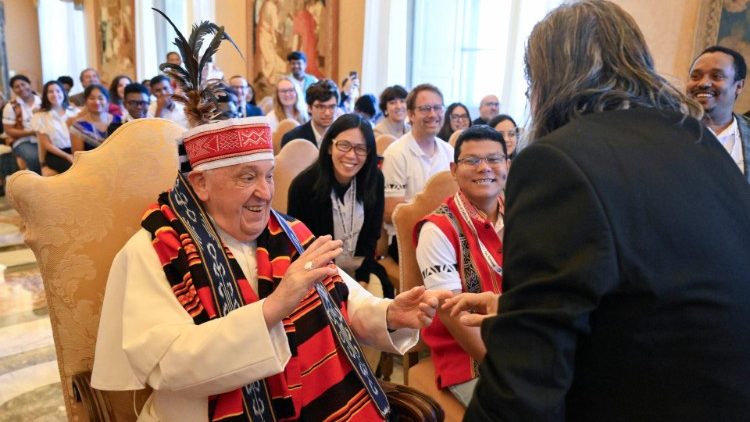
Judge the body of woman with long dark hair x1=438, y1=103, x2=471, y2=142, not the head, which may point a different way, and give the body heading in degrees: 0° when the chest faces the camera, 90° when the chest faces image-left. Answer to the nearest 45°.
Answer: approximately 0°

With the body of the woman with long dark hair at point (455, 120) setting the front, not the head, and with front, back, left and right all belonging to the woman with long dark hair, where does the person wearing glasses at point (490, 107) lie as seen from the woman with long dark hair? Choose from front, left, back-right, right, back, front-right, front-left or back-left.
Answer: back-left

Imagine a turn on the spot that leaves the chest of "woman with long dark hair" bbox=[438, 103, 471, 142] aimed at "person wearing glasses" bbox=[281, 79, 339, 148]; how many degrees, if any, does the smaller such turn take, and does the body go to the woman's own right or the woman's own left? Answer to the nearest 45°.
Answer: approximately 45° to the woman's own right

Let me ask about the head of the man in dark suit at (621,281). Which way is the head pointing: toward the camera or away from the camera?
away from the camera

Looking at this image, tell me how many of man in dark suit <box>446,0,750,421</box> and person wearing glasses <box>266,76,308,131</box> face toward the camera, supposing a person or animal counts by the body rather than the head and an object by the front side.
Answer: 1

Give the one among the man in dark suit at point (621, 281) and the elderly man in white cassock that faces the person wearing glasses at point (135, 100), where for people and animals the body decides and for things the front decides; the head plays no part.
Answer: the man in dark suit

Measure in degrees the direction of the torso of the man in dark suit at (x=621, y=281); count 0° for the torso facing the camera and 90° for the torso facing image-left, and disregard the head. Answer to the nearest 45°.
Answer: approximately 135°

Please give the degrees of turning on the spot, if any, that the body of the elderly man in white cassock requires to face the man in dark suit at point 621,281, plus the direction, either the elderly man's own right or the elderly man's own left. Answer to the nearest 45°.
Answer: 0° — they already face them
